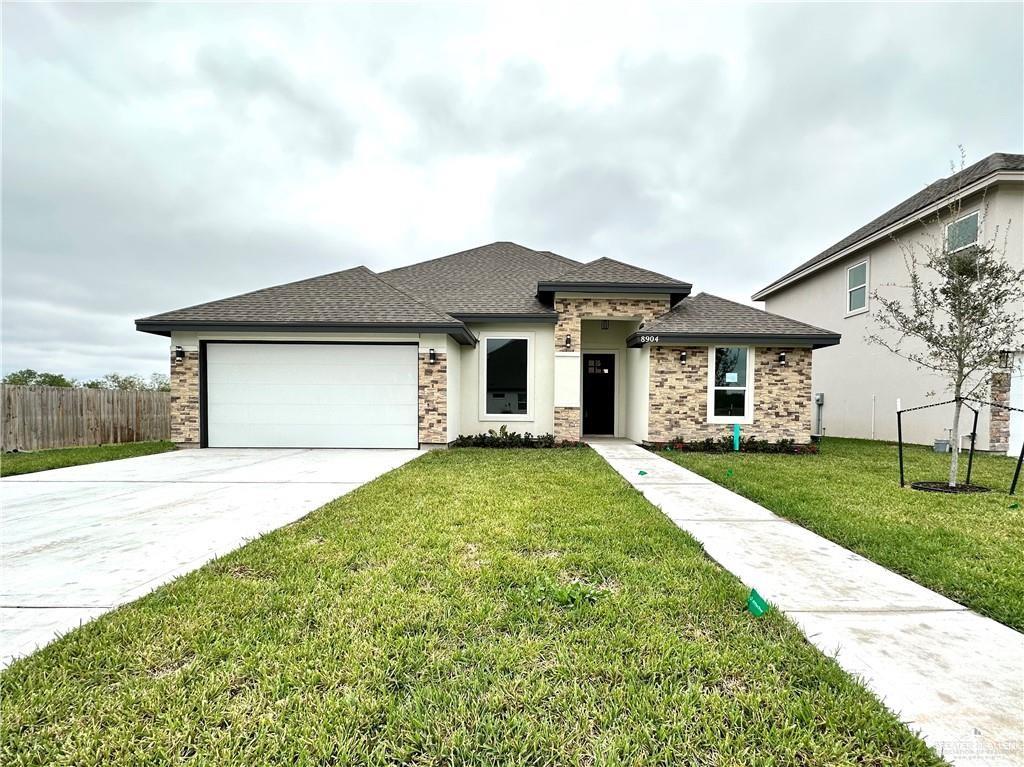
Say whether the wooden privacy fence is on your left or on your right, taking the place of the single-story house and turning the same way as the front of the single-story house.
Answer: on your right

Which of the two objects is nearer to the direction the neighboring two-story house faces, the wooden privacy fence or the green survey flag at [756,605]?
the green survey flag

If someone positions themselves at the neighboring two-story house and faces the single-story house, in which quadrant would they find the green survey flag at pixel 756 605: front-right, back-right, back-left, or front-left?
front-left

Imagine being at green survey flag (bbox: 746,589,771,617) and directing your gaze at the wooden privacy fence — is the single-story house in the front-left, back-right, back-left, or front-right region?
front-right

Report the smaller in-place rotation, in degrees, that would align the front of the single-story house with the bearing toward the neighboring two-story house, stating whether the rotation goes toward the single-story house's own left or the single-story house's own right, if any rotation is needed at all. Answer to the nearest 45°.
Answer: approximately 90° to the single-story house's own left

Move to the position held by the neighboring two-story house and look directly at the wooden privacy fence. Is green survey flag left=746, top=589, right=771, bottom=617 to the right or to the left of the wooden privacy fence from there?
left

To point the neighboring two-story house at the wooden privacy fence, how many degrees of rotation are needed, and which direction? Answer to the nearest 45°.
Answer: approximately 90° to its right

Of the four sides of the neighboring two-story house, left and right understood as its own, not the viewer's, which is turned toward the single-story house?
right

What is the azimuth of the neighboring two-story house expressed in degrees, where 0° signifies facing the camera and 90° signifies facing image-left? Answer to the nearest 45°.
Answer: approximately 315°

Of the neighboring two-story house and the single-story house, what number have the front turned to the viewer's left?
0

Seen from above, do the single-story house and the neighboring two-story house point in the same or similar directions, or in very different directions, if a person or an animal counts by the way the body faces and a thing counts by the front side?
same or similar directions

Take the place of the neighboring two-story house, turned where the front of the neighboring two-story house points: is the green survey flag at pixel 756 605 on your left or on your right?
on your right

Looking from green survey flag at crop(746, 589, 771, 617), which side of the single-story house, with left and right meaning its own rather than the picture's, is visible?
front

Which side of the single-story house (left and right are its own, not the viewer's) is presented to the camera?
front
